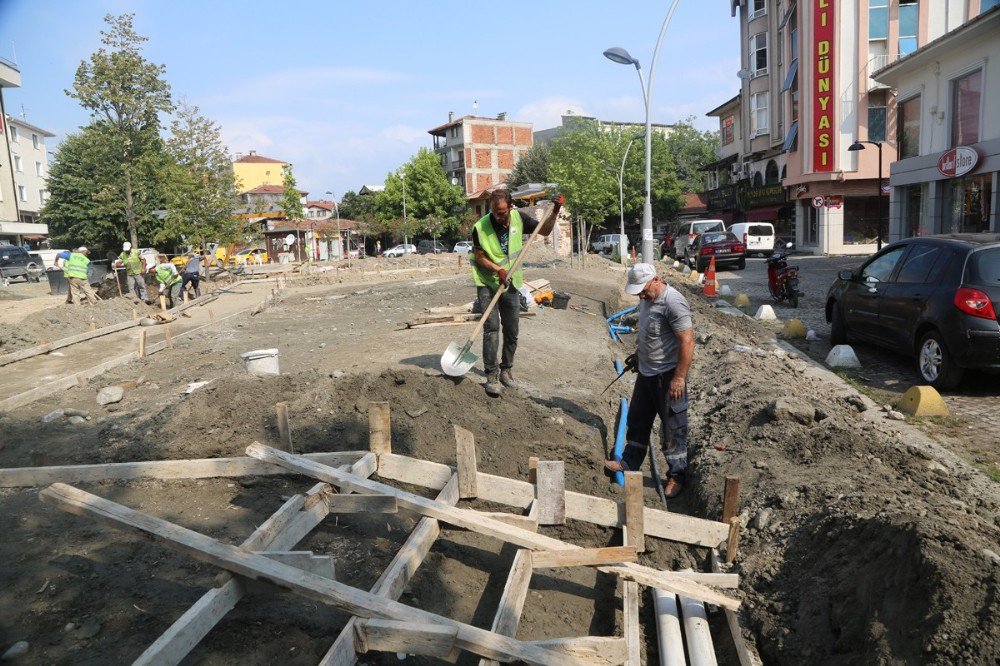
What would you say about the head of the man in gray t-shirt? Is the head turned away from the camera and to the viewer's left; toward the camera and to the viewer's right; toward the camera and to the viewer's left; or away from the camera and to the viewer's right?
toward the camera and to the viewer's left

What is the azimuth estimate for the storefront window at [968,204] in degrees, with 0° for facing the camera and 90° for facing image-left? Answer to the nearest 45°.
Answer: approximately 45°

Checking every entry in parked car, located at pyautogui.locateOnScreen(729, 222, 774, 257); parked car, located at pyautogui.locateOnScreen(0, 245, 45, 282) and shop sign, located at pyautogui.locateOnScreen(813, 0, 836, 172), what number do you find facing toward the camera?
1

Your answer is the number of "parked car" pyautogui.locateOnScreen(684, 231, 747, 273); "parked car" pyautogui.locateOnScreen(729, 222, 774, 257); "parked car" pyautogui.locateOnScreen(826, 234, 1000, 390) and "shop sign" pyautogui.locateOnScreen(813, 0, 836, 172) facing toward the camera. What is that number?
1

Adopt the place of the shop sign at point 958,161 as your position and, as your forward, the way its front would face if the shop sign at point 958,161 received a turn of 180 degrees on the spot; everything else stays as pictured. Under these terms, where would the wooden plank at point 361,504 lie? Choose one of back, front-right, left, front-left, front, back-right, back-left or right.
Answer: back-right

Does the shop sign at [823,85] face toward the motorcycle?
yes

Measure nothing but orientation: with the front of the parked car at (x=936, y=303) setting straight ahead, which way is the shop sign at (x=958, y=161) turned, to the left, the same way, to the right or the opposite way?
to the left

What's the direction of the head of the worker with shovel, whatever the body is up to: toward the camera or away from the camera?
toward the camera

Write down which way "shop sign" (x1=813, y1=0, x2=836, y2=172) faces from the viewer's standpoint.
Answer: facing the viewer

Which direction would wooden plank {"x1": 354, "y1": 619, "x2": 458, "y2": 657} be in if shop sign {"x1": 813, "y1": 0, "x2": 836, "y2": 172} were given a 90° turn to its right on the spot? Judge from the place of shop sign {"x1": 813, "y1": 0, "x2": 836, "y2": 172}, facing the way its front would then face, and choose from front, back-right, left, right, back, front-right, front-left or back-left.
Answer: left

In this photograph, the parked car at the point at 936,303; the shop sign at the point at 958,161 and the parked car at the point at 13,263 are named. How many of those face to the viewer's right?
1

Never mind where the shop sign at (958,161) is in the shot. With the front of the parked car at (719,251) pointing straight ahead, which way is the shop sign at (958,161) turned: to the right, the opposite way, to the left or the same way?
to the left

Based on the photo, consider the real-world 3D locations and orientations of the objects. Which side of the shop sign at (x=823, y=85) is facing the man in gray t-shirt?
front

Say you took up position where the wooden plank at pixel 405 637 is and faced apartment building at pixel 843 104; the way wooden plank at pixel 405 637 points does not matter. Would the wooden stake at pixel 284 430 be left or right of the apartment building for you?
left

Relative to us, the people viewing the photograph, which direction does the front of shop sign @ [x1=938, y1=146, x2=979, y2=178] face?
facing the viewer and to the left of the viewer

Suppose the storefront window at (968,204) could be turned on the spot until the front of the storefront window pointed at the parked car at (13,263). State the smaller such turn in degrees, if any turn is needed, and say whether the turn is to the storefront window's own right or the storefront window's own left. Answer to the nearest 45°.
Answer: approximately 45° to the storefront window's own right
